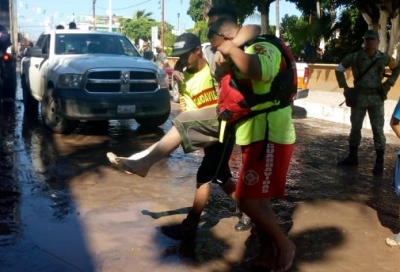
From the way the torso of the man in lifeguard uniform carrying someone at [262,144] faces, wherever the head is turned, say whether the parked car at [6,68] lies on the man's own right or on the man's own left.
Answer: on the man's own right

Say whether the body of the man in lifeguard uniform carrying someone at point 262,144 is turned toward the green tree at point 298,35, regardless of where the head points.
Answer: no

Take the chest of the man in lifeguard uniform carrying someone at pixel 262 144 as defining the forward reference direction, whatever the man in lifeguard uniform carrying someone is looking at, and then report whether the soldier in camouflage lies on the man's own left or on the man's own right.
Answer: on the man's own right

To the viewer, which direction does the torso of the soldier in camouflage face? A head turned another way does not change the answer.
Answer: toward the camera

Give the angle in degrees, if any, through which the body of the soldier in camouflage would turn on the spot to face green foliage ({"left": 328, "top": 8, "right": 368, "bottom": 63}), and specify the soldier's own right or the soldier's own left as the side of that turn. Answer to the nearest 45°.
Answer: approximately 180°

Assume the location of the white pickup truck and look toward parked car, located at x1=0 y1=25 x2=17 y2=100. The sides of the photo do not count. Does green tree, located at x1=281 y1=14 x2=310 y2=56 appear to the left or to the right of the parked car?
right

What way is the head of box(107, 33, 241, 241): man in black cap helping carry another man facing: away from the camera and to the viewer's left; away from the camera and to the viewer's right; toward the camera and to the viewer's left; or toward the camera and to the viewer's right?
toward the camera and to the viewer's left

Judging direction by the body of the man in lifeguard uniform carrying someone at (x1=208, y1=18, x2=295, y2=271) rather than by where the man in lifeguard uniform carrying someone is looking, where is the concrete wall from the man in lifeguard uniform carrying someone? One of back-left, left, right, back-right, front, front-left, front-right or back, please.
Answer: right

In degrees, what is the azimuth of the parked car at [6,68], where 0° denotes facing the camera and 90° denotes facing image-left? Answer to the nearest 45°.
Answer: approximately 180°

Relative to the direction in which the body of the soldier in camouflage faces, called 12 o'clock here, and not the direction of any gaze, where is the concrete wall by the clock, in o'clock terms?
The concrete wall is roughly at 6 o'clock from the soldier in camouflage.
